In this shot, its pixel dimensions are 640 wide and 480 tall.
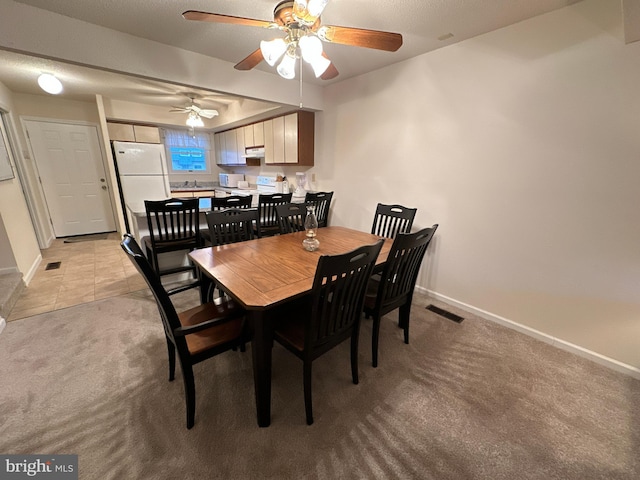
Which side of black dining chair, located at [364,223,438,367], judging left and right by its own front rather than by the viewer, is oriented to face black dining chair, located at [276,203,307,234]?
front

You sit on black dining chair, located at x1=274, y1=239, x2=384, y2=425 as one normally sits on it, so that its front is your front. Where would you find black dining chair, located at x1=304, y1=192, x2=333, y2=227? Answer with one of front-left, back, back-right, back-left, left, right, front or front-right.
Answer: front-right

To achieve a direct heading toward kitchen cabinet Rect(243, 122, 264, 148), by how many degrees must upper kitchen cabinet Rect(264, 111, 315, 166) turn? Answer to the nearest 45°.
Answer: approximately 90° to its right

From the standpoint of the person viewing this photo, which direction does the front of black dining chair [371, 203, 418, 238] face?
facing the viewer and to the left of the viewer

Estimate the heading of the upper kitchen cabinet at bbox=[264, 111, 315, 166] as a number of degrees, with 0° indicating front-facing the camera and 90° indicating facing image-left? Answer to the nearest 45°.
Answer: approximately 45°

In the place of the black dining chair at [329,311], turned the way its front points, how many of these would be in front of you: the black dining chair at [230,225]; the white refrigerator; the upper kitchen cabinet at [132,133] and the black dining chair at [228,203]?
4

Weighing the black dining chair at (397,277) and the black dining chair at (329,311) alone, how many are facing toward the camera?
0

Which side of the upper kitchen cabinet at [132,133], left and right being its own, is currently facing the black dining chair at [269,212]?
front

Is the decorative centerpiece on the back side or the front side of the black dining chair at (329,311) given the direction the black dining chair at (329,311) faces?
on the front side

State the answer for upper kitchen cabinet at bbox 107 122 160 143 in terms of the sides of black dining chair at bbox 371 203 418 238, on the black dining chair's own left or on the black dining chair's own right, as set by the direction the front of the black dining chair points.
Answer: on the black dining chair's own right
